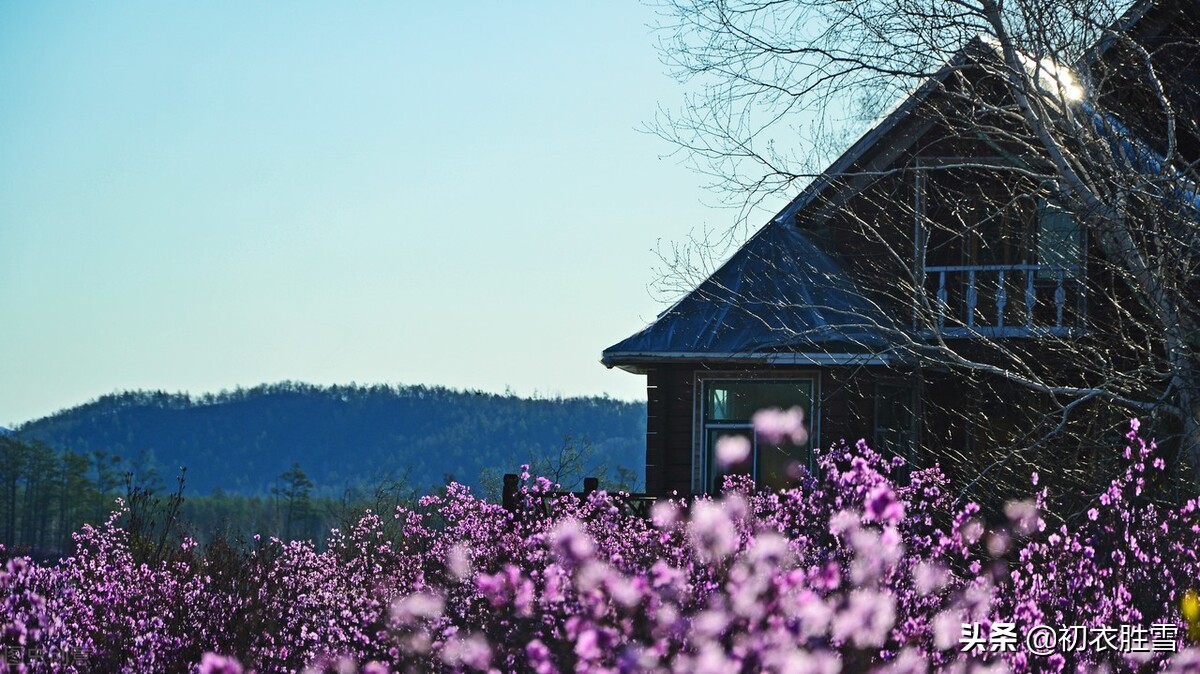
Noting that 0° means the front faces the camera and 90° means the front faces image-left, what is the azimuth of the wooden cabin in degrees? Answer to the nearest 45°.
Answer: approximately 0°
